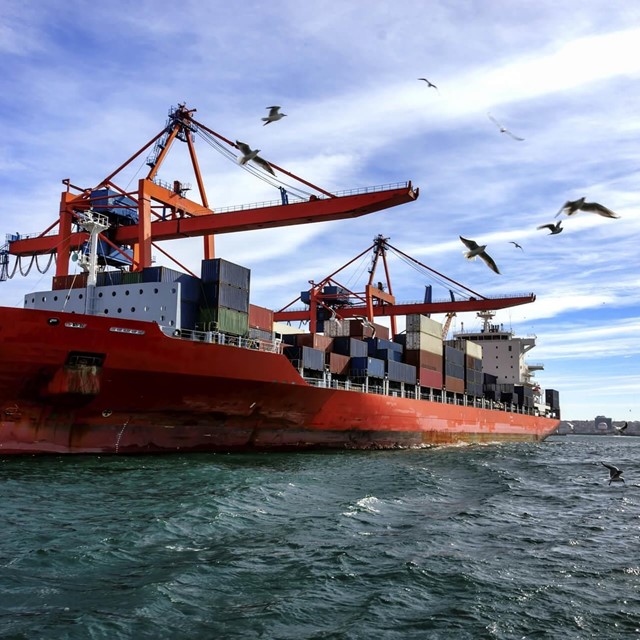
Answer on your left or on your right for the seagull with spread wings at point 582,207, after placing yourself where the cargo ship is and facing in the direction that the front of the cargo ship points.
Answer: on your left

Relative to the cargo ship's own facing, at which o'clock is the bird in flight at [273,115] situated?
The bird in flight is roughly at 10 o'clock from the cargo ship.

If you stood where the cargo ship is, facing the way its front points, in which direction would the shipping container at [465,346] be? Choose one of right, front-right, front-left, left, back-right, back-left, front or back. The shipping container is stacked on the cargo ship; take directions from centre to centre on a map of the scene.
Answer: back

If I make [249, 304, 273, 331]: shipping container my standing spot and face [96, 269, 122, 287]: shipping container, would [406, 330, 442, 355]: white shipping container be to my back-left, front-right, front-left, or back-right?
back-right

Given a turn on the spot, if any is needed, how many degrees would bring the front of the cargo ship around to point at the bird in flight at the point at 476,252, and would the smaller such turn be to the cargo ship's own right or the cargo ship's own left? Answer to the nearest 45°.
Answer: approximately 90° to the cargo ship's own left

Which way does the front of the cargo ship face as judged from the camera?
facing the viewer and to the left of the viewer

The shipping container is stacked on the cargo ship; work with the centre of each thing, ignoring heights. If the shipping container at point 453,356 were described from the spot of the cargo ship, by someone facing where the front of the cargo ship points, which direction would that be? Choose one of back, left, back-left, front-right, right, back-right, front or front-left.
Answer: back
